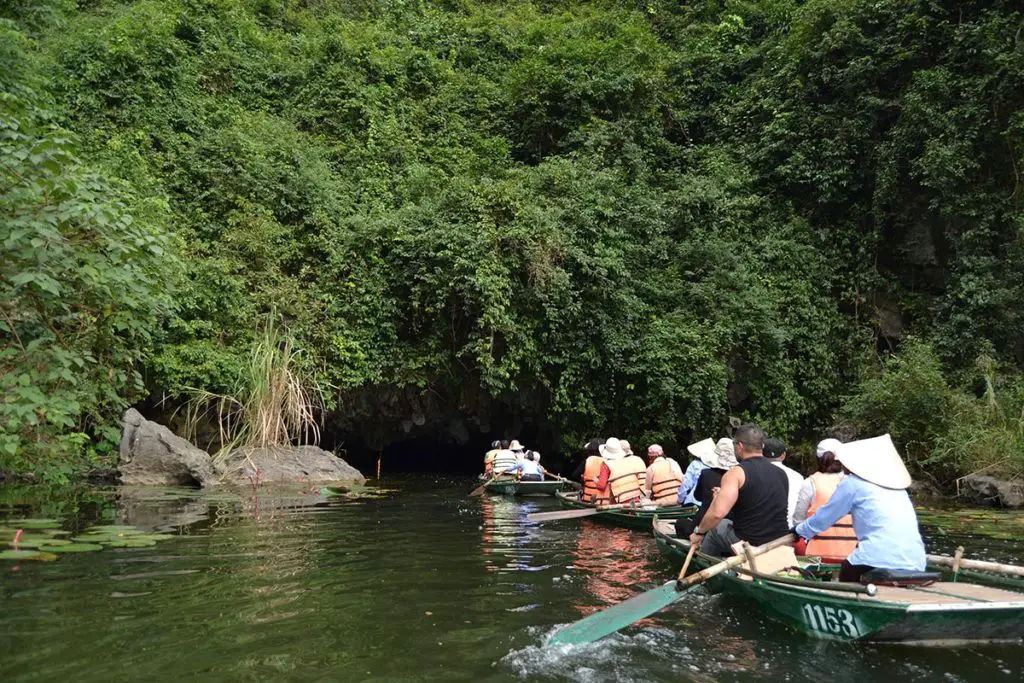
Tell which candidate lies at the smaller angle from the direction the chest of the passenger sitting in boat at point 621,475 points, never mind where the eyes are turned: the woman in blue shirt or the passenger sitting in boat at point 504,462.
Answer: the passenger sitting in boat

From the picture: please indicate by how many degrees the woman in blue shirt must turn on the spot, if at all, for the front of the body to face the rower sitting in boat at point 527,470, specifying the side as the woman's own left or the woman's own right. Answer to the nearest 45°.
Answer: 0° — they already face them

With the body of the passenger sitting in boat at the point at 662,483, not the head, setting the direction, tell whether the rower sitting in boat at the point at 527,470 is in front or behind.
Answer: in front

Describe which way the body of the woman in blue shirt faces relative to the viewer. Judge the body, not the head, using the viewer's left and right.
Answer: facing away from the viewer and to the left of the viewer

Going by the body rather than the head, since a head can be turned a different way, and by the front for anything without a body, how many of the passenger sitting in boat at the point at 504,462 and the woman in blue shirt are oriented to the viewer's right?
0

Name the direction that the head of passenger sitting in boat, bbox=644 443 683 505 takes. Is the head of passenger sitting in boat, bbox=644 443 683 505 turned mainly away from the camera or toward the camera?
away from the camera

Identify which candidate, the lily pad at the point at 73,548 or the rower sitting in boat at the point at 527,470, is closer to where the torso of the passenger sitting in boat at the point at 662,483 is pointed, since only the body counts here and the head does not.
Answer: the rower sitting in boat

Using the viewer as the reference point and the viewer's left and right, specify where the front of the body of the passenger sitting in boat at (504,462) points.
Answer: facing away from the viewer and to the left of the viewer

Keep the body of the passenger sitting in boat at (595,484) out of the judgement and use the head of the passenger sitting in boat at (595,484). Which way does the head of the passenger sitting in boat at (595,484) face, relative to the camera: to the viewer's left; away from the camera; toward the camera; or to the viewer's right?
away from the camera

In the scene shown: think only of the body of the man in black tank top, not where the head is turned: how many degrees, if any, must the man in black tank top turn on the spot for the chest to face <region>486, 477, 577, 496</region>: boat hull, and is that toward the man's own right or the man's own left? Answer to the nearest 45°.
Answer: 0° — they already face it

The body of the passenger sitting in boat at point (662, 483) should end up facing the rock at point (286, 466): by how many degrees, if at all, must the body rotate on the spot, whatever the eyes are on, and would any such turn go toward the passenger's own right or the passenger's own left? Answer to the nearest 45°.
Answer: approximately 45° to the passenger's own left

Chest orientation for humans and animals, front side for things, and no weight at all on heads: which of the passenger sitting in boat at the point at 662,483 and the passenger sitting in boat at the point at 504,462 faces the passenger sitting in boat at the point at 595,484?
the passenger sitting in boat at the point at 662,483

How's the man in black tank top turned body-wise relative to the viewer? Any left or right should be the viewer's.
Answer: facing away from the viewer and to the left of the viewer

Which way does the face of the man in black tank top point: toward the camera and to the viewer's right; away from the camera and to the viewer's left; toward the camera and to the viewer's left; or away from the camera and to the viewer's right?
away from the camera and to the viewer's left

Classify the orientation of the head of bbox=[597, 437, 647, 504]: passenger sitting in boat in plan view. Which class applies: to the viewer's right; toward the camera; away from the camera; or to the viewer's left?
away from the camera
